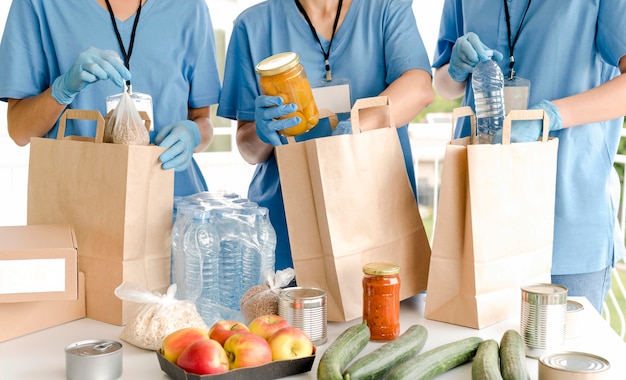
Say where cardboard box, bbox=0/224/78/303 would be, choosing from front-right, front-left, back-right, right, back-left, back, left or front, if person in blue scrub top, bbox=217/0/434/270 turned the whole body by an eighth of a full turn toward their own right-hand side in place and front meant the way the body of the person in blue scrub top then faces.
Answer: front

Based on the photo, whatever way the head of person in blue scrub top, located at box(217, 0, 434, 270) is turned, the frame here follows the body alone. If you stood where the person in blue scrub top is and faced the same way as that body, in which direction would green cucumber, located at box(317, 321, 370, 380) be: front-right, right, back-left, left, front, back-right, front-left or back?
front

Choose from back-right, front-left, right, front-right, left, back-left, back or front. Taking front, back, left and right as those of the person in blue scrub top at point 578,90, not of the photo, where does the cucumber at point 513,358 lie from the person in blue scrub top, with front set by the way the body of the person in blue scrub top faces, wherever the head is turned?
front-left

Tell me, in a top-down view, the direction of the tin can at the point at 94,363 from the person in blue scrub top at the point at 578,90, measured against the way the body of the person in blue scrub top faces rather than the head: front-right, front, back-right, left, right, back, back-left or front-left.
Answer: front

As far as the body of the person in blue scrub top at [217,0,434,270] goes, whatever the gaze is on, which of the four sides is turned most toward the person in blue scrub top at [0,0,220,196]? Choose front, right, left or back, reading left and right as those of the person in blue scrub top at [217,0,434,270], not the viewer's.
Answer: right

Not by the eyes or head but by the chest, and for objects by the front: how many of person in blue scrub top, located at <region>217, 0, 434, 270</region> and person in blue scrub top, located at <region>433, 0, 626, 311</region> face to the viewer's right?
0

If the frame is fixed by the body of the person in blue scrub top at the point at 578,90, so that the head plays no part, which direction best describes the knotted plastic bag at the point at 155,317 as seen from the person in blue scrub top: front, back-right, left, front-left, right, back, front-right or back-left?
front

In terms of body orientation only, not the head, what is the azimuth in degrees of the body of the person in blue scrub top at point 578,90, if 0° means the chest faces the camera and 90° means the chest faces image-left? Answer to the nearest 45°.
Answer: approximately 45°

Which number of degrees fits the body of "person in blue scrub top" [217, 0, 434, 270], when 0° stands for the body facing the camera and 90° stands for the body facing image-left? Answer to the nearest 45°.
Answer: approximately 0°

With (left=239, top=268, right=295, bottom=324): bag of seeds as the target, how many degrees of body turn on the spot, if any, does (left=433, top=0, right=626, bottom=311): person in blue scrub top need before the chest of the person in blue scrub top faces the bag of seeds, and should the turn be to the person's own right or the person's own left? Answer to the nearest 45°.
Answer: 0° — they already face it

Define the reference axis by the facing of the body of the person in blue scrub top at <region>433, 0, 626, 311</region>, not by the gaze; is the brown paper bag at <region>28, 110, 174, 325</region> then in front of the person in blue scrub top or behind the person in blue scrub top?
in front

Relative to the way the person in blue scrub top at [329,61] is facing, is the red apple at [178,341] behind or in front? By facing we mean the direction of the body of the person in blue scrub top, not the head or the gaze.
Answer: in front

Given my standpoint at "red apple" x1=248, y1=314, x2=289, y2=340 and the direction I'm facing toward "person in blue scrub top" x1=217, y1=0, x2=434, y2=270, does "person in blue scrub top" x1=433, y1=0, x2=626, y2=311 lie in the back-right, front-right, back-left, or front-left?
front-right
